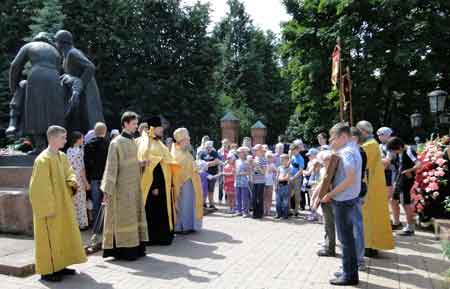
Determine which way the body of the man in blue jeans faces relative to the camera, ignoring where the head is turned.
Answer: to the viewer's left

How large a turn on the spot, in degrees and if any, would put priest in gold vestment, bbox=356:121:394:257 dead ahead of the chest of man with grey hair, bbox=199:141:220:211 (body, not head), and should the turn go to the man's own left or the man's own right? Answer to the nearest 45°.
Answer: approximately 45° to the man's own left

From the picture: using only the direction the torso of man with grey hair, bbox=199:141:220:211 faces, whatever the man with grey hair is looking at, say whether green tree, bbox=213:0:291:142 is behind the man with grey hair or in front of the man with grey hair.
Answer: behind

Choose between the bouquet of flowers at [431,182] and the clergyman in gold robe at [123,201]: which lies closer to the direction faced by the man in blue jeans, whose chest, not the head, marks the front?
the clergyman in gold robe

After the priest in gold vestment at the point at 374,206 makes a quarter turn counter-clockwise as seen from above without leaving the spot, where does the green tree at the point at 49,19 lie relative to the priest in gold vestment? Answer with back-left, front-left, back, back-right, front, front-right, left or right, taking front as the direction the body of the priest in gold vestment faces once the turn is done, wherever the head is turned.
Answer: back-right

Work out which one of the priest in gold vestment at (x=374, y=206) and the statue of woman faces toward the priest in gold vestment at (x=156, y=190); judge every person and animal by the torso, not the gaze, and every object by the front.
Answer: the priest in gold vestment at (x=374, y=206)

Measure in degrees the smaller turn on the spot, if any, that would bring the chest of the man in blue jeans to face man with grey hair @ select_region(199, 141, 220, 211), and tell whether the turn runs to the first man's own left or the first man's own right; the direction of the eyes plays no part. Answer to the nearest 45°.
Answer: approximately 45° to the first man's own right

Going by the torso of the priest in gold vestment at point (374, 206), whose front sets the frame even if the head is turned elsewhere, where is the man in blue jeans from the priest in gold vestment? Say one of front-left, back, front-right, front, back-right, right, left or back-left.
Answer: left

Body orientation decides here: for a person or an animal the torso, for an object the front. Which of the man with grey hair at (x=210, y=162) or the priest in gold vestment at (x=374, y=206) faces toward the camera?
the man with grey hair

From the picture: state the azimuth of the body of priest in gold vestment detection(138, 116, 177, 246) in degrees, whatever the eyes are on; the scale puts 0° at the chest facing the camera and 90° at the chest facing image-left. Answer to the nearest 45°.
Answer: approximately 315°

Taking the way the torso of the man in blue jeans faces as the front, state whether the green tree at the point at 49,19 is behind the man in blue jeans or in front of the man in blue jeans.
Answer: in front

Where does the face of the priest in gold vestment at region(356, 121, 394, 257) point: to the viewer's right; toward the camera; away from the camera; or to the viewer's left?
to the viewer's left

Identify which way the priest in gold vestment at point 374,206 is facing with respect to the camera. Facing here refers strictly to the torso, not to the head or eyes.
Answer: to the viewer's left

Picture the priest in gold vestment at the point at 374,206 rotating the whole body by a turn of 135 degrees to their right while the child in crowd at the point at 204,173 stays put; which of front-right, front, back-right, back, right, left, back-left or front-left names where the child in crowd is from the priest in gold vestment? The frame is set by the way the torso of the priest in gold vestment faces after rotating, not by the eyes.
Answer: left

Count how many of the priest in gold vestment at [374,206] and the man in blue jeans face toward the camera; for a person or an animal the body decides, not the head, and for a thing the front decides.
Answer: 0
